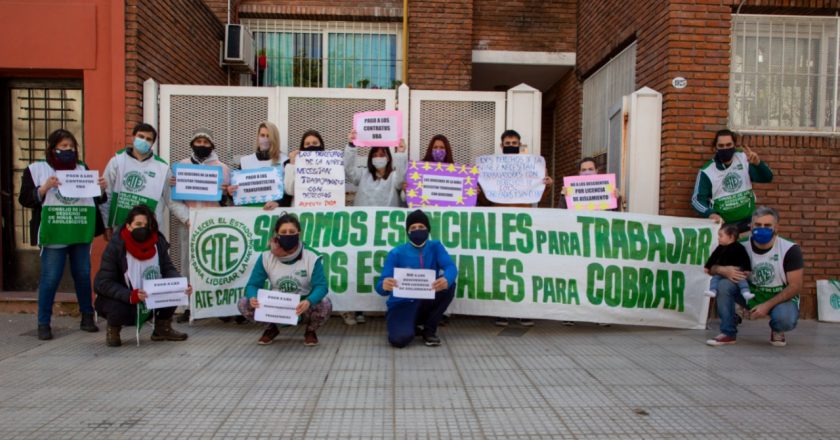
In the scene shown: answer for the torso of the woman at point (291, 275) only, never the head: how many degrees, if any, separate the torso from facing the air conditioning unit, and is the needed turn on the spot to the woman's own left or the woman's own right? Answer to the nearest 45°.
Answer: approximately 180°

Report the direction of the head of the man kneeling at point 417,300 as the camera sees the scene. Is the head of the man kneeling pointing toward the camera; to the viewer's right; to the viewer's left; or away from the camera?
toward the camera

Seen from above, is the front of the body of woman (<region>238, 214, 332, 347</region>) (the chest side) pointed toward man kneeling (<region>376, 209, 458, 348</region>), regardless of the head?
no

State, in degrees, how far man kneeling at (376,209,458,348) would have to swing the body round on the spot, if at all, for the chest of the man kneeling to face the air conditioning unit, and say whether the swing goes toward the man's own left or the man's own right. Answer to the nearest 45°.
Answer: approximately 135° to the man's own right

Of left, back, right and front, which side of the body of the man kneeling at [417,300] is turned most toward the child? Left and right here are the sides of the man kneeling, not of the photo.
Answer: left

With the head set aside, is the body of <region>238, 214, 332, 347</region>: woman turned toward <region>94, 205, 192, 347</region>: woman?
no

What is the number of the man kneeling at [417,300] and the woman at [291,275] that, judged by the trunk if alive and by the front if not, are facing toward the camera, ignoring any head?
2

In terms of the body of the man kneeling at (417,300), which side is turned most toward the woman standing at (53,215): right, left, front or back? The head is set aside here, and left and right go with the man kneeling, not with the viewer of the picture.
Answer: right

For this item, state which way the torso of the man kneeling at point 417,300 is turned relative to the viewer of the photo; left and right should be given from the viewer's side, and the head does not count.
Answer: facing the viewer

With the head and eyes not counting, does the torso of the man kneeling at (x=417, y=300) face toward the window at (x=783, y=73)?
no

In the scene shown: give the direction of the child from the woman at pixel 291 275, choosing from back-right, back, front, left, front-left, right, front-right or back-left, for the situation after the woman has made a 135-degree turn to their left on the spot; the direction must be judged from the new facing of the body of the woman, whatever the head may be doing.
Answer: front-right

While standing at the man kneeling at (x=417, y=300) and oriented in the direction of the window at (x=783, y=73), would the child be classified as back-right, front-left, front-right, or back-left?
front-right

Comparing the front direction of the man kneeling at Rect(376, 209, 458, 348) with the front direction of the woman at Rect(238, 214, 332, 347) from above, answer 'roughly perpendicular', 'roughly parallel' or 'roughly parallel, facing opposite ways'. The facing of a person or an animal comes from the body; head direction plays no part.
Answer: roughly parallel

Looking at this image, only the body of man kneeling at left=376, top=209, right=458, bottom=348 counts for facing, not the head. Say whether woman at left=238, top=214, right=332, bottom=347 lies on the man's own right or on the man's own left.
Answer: on the man's own right

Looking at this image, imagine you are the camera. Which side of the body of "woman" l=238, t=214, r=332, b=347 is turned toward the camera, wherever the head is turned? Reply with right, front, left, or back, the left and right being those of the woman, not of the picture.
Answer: front

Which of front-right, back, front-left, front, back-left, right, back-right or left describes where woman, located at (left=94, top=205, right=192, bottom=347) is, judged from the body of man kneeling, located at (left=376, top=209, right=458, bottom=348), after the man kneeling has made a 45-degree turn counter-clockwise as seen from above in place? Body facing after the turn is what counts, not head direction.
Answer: back-right

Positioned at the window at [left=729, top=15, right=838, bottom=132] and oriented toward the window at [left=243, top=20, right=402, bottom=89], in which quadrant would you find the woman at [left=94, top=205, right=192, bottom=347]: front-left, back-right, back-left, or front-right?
front-left

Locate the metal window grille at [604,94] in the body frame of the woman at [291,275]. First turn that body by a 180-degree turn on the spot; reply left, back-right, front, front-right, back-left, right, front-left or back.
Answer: front-right
